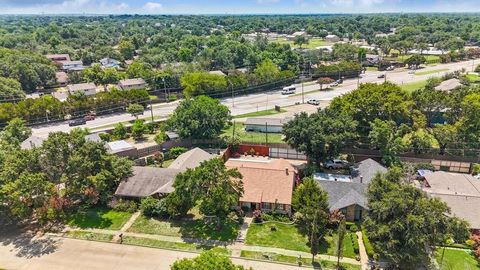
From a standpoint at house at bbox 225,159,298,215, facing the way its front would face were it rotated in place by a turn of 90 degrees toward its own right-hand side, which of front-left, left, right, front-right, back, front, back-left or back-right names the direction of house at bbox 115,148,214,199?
front

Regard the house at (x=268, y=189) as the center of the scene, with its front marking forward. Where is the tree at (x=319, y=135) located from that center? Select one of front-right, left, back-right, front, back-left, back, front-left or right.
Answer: back-left

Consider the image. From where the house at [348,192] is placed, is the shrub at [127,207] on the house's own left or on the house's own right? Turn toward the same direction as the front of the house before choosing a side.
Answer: on the house's own right

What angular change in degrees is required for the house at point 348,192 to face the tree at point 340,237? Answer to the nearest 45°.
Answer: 0° — it already faces it

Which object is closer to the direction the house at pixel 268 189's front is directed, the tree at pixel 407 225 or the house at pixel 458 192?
the tree

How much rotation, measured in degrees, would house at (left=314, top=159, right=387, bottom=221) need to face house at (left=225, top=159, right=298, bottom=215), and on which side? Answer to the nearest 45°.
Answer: approximately 90° to its right

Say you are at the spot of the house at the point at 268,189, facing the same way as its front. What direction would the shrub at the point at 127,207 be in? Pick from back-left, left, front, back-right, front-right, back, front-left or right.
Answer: right

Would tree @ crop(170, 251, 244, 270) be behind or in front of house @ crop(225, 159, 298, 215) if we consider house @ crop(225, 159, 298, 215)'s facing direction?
in front

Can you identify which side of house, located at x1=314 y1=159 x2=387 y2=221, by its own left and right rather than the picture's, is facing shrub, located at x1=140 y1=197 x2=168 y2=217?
right

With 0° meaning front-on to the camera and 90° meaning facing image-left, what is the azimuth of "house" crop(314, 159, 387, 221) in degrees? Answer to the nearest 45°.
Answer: approximately 0°

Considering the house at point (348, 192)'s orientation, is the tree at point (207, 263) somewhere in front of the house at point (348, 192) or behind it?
in front

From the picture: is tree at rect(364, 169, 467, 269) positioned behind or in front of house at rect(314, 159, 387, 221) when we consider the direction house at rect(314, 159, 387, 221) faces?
in front

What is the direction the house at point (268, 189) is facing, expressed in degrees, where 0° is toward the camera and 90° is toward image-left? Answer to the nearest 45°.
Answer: approximately 0°

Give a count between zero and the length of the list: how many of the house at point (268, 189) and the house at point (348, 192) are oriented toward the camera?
2
